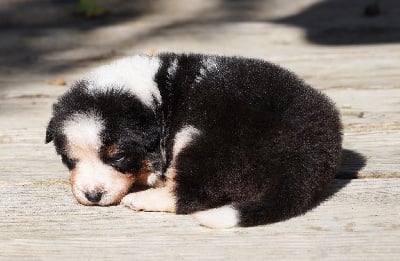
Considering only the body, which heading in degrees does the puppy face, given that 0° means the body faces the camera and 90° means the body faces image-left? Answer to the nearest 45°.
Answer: approximately 45°
